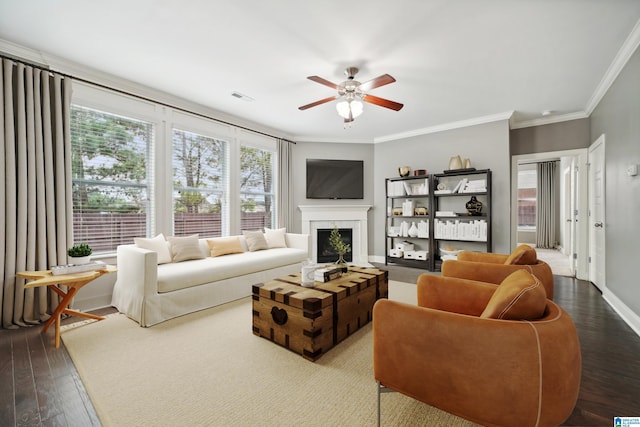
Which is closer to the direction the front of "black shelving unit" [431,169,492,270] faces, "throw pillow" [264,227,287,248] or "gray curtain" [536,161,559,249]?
the throw pillow

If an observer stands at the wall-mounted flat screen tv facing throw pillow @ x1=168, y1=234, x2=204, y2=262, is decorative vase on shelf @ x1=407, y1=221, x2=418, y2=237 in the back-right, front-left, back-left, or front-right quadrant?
back-left

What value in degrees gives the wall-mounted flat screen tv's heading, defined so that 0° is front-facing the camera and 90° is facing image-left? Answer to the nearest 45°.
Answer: approximately 0°

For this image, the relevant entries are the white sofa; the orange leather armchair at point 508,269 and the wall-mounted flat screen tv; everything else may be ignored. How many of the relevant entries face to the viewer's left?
1

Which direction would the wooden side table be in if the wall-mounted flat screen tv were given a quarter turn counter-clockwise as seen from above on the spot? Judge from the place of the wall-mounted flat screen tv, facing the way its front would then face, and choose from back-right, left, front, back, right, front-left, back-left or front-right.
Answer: back-right

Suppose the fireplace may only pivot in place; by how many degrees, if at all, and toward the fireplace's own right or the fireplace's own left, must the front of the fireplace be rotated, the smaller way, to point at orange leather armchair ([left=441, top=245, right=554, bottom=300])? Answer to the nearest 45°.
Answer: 0° — it already faces it

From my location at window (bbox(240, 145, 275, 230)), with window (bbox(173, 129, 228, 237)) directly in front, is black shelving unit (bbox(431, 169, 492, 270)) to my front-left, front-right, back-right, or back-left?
back-left

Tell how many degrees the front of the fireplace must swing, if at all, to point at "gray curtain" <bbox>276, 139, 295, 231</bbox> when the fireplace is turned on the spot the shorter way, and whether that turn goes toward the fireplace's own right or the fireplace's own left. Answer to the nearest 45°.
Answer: approximately 90° to the fireplace's own right

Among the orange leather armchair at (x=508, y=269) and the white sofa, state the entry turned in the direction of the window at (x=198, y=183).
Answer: the orange leather armchair

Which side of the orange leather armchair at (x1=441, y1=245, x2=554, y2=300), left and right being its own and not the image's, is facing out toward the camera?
left

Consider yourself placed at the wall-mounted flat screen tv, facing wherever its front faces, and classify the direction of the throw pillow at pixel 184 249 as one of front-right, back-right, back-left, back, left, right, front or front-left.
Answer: front-right

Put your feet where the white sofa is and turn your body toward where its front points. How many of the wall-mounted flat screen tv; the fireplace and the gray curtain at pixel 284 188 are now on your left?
3

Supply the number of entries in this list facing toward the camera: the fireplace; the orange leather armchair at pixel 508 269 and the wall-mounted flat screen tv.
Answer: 2

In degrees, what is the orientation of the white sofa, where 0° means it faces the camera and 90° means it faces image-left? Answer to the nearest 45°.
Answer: approximately 315°

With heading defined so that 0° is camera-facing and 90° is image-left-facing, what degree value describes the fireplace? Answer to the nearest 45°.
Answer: approximately 0°

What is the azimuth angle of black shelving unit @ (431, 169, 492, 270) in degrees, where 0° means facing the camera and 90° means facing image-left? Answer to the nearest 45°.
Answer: approximately 45°

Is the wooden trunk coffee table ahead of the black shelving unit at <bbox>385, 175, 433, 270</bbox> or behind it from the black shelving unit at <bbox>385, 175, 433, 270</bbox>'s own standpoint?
ahead
